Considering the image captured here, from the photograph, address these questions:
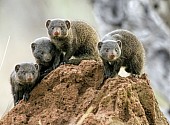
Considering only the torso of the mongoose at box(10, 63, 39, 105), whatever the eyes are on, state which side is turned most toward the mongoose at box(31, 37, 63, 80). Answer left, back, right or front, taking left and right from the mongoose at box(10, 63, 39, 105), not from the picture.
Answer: left

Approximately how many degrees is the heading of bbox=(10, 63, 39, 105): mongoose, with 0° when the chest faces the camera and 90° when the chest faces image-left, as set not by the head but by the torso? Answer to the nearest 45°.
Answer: approximately 315°
